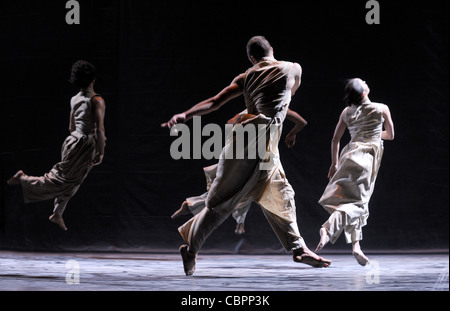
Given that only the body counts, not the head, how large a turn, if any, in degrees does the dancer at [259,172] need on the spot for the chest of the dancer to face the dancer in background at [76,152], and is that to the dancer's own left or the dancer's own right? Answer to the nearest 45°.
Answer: approximately 90° to the dancer's own left

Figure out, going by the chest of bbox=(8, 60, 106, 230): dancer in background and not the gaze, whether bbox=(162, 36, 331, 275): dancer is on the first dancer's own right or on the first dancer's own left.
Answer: on the first dancer's own right

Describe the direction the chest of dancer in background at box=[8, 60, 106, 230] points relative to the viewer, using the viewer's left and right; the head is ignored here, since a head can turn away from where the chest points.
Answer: facing away from the viewer and to the right of the viewer

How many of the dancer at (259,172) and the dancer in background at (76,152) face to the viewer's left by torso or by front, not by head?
0
